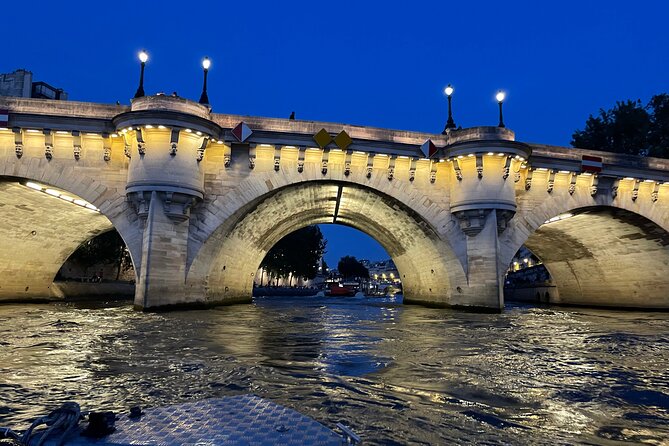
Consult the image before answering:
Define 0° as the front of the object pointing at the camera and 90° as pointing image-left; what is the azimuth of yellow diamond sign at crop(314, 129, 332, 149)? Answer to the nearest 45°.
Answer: approximately 0°

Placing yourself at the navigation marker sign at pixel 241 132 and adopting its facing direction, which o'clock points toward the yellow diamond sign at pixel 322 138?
The yellow diamond sign is roughly at 9 o'clock from the navigation marker sign.

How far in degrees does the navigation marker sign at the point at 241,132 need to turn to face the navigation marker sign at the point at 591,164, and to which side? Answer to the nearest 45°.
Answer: approximately 90° to its left

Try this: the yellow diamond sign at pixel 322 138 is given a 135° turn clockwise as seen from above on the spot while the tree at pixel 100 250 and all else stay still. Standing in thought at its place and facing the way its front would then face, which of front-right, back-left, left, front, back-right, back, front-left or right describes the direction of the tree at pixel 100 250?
front

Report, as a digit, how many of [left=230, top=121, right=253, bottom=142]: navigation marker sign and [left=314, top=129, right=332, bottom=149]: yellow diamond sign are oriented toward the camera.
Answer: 2

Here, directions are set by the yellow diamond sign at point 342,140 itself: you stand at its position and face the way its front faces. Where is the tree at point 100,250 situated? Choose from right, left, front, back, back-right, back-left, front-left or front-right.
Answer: back-right

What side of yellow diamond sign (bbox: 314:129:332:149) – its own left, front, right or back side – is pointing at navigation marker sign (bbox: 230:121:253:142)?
right

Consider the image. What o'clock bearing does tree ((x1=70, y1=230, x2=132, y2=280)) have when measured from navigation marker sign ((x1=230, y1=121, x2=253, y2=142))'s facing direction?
The tree is roughly at 5 o'clock from the navigation marker sign.

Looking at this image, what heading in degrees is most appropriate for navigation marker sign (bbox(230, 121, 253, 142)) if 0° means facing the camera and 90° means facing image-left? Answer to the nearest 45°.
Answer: approximately 0°

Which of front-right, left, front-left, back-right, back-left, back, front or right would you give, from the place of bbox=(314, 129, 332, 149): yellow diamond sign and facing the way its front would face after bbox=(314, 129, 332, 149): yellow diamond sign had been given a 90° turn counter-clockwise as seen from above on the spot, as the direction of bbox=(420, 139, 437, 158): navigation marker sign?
front

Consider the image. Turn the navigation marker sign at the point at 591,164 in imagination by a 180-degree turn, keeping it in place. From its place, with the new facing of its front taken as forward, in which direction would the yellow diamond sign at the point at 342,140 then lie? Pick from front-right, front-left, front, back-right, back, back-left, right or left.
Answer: back-left

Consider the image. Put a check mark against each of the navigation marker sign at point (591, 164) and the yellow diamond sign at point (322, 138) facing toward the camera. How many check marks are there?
2

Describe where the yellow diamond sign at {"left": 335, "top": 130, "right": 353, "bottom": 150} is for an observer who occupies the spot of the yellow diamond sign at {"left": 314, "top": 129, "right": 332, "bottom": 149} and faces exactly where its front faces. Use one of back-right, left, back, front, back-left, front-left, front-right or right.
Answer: left
